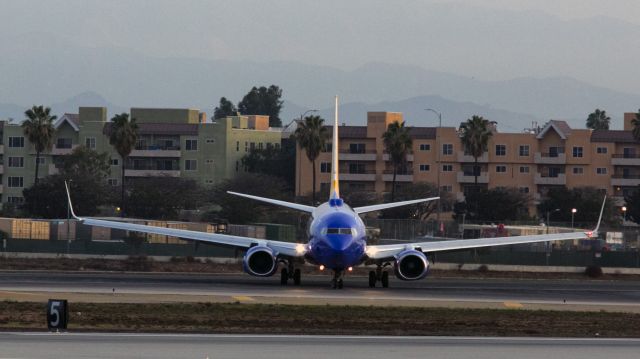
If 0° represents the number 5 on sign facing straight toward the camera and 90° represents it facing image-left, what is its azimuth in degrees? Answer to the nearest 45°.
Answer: approximately 0°
